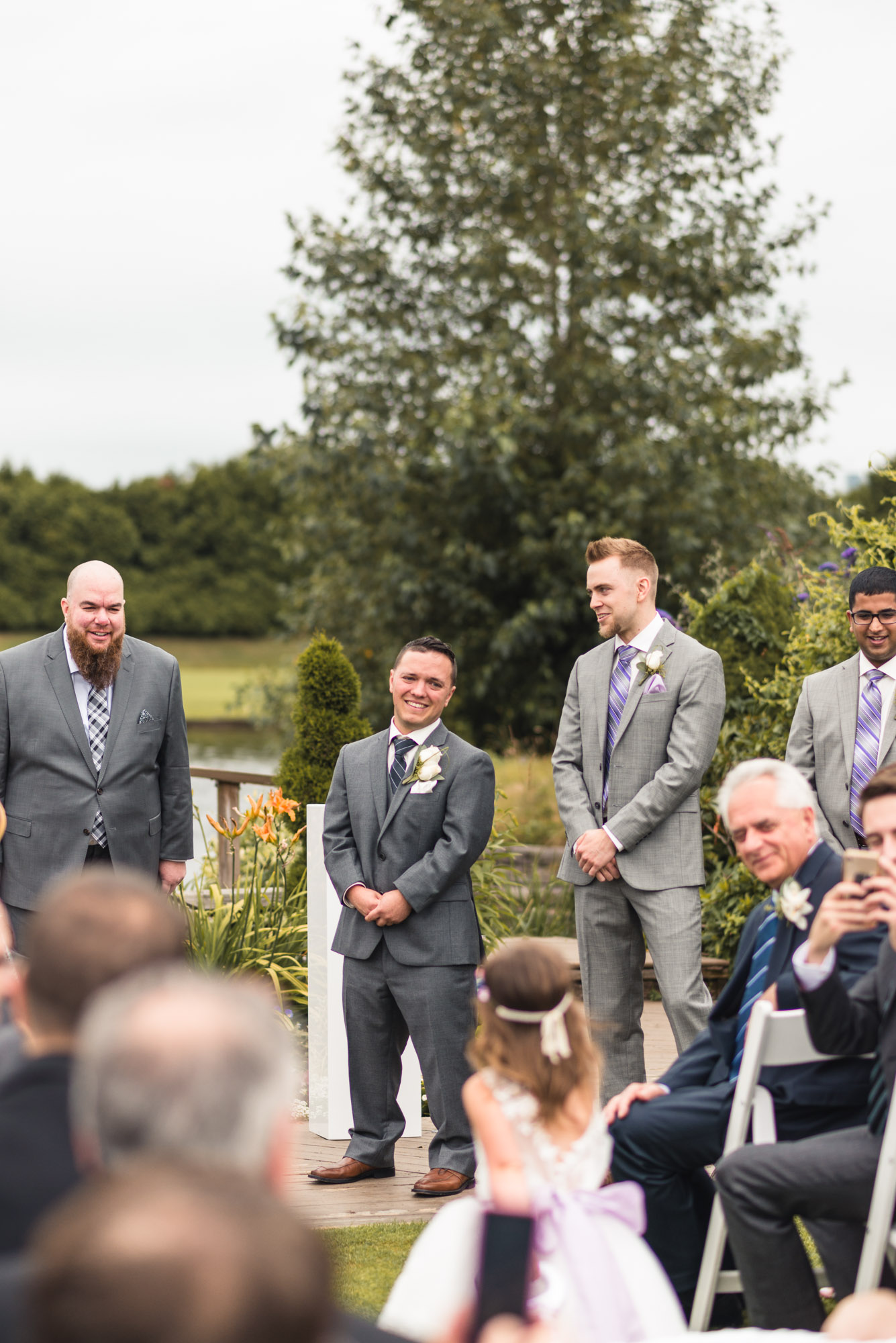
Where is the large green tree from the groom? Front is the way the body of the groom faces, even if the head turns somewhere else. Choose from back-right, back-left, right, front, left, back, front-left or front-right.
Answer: back-right

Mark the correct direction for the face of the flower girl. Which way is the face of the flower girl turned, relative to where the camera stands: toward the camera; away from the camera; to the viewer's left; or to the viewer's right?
away from the camera

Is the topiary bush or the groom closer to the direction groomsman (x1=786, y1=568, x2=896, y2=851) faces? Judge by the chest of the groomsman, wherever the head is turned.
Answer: the groom

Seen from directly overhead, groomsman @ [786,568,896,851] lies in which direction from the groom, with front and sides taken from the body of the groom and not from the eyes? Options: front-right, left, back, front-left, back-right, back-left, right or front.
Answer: back-left

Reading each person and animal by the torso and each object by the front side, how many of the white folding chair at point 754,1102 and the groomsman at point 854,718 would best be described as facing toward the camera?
1

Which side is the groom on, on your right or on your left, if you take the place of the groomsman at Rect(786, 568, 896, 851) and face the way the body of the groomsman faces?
on your right

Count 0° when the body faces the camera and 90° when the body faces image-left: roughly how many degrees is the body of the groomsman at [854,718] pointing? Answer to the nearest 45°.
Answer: approximately 0°

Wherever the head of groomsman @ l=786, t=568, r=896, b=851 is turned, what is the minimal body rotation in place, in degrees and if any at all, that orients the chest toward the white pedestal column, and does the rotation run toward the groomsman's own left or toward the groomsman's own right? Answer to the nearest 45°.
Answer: approximately 90° to the groomsman's own right

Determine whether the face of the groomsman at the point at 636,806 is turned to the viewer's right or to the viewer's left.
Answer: to the viewer's left
